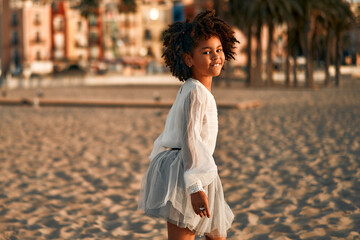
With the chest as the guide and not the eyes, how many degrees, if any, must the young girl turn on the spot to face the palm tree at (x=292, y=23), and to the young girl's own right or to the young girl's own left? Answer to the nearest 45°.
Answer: approximately 90° to the young girl's own left

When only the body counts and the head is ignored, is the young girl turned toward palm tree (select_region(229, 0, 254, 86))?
no

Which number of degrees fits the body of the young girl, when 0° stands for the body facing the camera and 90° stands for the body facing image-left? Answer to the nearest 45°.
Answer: approximately 270°

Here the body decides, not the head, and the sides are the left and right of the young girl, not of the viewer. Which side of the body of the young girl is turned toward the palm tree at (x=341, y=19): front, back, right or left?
left

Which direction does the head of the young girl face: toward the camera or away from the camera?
toward the camera

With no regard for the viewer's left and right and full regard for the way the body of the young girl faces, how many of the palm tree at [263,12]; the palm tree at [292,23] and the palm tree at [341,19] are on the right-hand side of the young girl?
0
